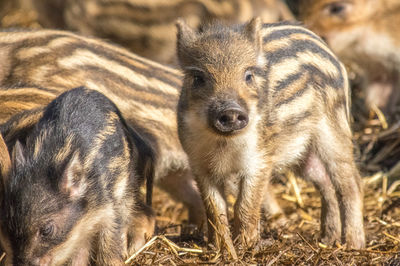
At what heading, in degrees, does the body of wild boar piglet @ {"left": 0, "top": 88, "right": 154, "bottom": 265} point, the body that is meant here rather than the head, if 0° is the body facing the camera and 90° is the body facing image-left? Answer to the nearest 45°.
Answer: approximately 45°

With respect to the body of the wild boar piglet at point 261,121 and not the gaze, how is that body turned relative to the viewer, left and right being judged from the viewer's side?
facing the viewer and to the left of the viewer

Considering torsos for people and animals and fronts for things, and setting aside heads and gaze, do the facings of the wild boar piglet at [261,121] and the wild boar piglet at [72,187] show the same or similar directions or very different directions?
same or similar directions

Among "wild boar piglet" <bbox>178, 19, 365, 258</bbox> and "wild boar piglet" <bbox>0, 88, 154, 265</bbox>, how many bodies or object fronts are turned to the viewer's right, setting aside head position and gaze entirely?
0

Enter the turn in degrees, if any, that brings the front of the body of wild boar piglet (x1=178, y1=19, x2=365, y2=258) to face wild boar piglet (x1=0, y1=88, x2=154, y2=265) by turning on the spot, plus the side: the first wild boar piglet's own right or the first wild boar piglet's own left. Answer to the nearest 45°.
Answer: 0° — it already faces it

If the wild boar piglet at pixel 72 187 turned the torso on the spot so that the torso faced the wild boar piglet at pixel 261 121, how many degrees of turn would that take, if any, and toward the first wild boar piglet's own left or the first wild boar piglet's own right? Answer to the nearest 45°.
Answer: approximately 135° to the first wild boar piglet's own left
